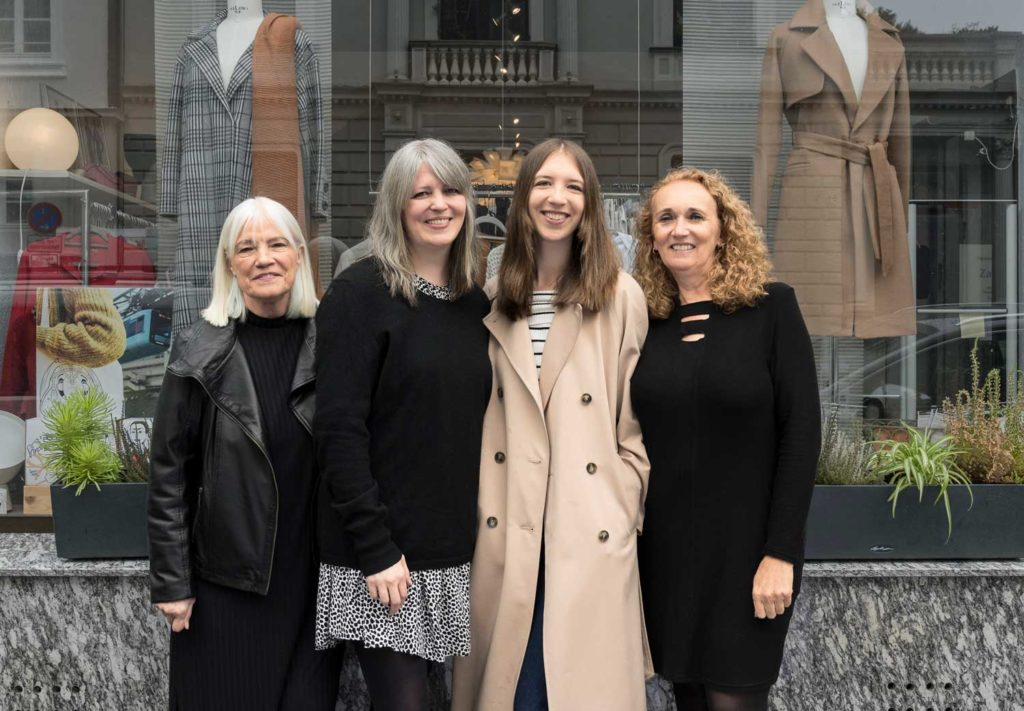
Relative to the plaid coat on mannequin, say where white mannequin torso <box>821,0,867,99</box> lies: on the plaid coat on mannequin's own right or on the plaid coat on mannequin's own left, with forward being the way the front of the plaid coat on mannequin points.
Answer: on the plaid coat on mannequin's own left

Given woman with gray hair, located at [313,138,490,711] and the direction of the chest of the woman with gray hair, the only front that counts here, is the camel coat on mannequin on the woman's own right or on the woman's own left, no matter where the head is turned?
on the woman's own left

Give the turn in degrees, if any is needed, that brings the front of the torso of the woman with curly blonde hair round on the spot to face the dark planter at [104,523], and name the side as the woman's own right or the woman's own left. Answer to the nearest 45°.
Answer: approximately 45° to the woman's own right

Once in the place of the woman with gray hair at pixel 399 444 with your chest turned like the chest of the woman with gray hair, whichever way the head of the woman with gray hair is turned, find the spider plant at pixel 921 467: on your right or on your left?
on your left

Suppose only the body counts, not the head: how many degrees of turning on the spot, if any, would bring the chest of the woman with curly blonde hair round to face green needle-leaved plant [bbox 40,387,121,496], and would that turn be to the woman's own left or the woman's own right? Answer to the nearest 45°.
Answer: approximately 45° to the woman's own right
